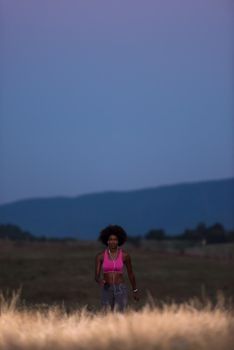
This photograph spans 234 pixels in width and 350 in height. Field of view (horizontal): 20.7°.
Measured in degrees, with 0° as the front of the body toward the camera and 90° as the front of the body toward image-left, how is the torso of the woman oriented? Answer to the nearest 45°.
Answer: approximately 0°
